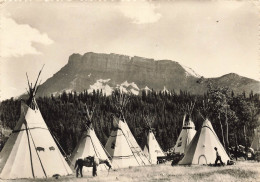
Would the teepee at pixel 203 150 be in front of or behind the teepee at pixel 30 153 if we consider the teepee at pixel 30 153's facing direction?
behind

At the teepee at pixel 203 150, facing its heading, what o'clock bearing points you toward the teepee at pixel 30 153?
the teepee at pixel 30 153 is roughly at 2 o'clock from the teepee at pixel 203 150.

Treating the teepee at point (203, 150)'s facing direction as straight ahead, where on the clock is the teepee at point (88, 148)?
the teepee at point (88, 148) is roughly at 3 o'clock from the teepee at point (203, 150).

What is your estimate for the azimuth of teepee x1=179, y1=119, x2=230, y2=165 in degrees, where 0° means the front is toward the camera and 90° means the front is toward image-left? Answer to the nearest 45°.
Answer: approximately 0°

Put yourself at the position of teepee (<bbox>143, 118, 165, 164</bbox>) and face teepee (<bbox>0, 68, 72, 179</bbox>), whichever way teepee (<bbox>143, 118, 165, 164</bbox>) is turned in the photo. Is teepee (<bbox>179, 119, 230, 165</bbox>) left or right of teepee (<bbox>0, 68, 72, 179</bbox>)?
left
